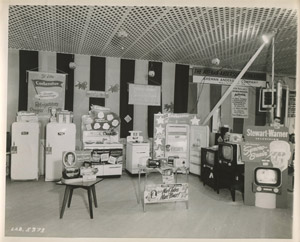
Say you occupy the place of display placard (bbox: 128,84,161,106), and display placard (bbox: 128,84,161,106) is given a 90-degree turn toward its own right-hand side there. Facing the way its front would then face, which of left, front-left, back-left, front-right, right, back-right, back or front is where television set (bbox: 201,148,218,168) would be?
back-left

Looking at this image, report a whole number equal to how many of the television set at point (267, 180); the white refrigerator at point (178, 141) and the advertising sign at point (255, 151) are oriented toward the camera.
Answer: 3

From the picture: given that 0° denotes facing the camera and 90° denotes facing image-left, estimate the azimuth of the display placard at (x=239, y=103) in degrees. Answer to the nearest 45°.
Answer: approximately 0°

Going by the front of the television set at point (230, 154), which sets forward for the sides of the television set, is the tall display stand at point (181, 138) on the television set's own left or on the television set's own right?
on the television set's own right

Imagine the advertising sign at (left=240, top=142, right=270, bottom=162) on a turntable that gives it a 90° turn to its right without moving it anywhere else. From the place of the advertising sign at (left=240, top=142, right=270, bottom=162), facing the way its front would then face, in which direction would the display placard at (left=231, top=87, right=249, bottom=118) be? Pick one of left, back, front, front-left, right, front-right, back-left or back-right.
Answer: right

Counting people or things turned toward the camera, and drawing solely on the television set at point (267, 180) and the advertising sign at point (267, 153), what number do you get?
2

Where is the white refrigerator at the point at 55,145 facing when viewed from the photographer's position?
facing the viewer

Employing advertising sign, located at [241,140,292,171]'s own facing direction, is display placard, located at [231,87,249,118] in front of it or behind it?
behind

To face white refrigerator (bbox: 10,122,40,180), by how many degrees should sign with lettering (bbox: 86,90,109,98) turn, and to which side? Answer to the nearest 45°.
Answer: approximately 45° to its right

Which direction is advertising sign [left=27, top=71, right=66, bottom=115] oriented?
toward the camera

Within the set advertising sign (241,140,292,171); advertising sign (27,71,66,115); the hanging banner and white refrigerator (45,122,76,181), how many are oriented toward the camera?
4
